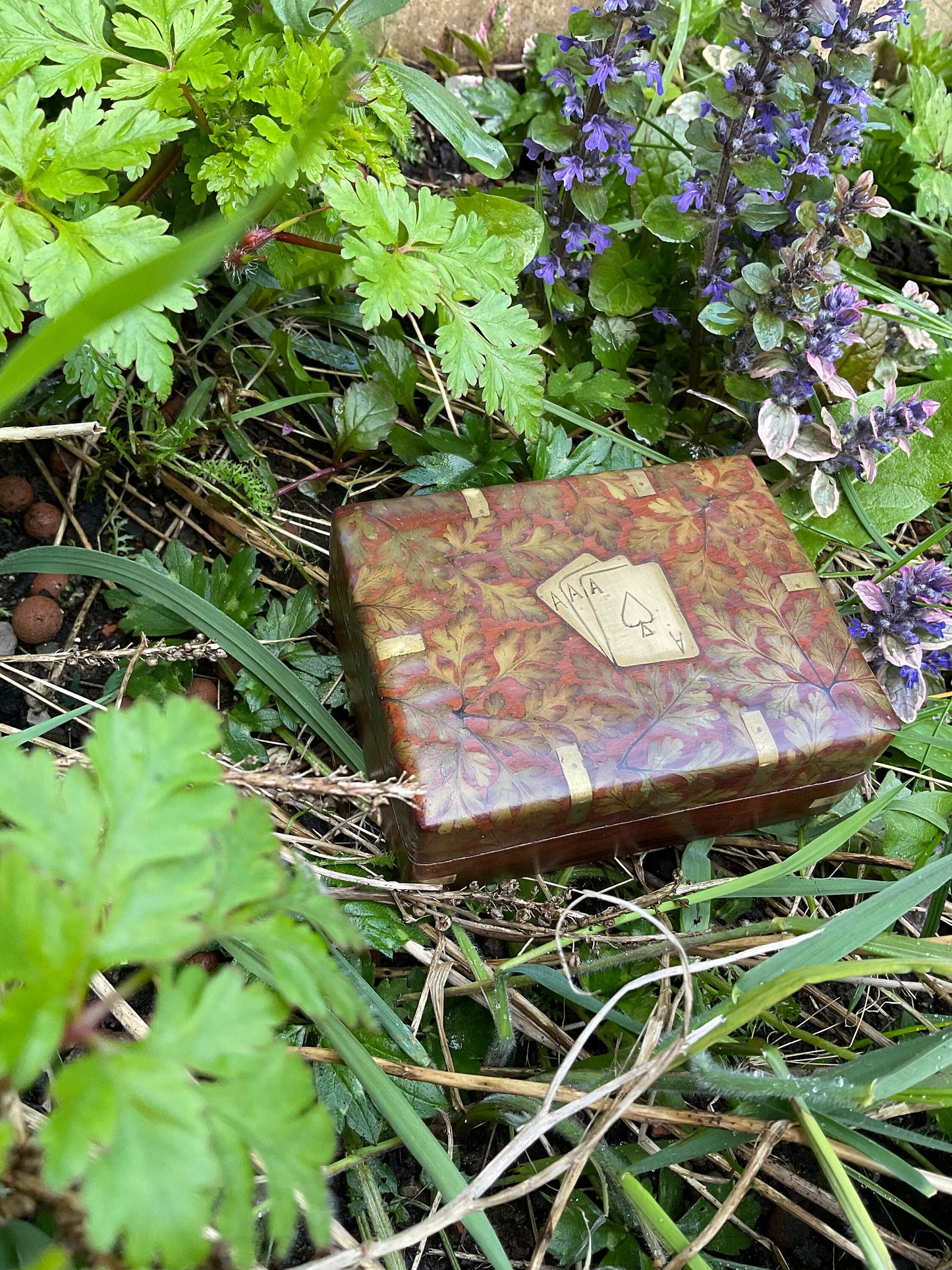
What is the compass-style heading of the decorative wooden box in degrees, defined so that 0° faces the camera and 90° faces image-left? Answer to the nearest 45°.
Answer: approximately 0°
